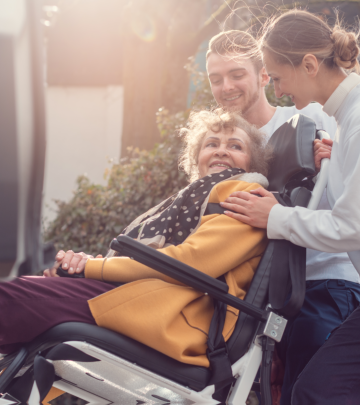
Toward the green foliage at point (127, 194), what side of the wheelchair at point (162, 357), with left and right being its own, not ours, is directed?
right

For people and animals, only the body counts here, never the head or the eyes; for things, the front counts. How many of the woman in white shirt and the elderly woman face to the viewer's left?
2

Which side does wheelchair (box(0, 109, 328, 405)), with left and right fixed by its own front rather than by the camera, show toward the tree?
right

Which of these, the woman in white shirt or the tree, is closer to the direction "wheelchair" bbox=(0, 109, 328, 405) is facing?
the tree

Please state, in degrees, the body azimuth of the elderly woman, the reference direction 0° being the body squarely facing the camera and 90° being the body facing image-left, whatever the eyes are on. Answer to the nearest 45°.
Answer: approximately 90°

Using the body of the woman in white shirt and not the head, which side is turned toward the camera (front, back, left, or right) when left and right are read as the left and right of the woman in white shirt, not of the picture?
left

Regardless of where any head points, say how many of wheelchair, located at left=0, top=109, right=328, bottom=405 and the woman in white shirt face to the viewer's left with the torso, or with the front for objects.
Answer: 2

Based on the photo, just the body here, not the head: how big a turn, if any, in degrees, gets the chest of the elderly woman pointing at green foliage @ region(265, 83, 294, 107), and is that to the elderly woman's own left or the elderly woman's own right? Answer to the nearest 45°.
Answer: approximately 90° to the elderly woman's own right

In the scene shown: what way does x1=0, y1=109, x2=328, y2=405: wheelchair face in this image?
to the viewer's left
